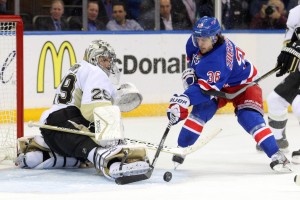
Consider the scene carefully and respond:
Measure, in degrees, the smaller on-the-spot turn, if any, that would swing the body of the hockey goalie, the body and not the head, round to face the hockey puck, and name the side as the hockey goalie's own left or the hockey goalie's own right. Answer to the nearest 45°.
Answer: approximately 45° to the hockey goalie's own right

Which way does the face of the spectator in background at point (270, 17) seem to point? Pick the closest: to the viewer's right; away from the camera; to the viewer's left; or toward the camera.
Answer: toward the camera

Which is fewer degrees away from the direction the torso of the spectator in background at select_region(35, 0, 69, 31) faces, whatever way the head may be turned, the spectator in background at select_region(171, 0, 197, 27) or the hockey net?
the hockey net

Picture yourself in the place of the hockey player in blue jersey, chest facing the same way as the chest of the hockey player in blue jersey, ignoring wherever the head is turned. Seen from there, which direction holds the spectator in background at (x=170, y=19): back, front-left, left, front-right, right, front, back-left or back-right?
back-right

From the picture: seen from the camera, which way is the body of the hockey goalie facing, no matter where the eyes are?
to the viewer's right

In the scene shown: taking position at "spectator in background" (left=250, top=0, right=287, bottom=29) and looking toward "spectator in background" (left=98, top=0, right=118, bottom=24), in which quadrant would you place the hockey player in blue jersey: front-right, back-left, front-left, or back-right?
front-left

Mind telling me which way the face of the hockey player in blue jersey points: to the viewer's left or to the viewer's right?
to the viewer's left

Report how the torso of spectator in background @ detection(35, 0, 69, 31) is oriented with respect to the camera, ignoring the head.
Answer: toward the camera

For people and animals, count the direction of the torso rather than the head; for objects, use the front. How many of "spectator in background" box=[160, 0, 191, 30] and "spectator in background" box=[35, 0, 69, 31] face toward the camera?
2

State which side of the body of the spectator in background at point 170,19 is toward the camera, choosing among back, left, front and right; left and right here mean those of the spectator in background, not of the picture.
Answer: front

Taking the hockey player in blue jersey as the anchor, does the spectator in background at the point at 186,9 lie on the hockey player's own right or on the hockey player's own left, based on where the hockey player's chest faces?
on the hockey player's own right

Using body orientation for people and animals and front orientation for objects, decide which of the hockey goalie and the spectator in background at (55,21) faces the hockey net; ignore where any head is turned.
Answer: the spectator in background

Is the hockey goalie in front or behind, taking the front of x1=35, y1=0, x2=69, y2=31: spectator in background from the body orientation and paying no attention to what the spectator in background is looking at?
in front
